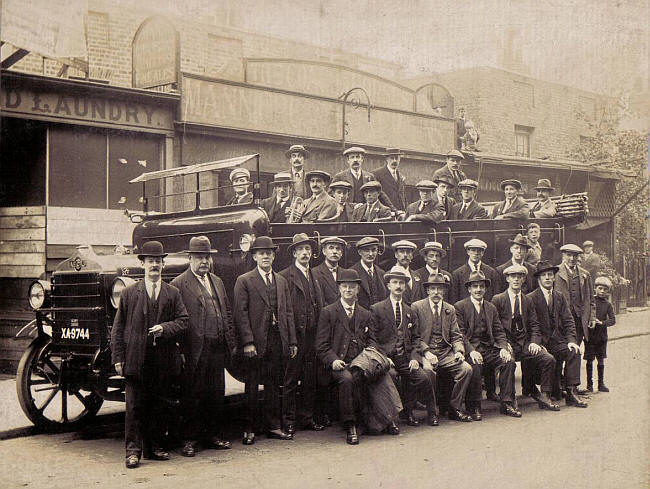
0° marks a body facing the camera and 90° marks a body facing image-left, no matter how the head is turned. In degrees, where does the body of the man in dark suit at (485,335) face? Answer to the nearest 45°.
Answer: approximately 0°

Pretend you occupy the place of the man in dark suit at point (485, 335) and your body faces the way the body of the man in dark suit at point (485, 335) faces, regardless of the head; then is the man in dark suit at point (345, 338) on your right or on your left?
on your right

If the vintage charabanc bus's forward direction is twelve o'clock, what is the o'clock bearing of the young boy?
The young boy is roughly at 7 o'clock from the vintage charabanc bus.

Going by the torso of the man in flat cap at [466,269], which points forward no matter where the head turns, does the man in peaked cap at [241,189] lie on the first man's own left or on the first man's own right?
on the first man's own right

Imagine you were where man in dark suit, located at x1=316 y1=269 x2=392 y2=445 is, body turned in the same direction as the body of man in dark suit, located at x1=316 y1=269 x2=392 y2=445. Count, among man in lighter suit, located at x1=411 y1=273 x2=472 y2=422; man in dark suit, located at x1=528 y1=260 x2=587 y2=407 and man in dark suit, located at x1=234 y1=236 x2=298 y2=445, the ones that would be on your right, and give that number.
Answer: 1
